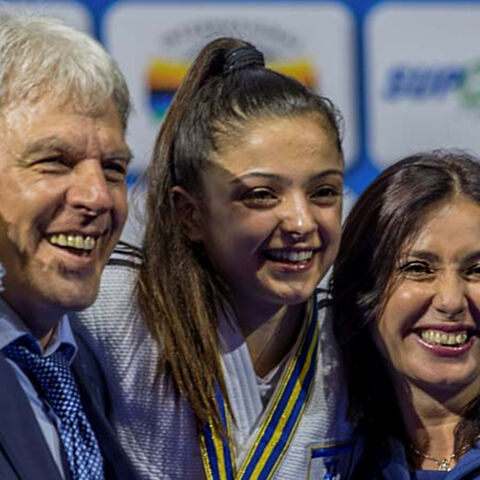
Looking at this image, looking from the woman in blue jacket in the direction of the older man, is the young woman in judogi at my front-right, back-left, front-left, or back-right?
front-right

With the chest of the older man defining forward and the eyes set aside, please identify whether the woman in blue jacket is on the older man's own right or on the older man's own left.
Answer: on the older man's own left

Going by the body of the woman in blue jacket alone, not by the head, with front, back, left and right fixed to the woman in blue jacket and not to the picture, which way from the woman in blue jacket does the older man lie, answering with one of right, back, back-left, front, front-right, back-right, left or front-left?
front-right

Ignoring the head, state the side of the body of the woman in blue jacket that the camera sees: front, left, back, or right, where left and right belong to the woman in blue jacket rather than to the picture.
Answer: front

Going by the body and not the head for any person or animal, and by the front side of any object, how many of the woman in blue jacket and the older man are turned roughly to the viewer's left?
0

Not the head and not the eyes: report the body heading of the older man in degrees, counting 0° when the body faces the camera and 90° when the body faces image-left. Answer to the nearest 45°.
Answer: approximately 315°
